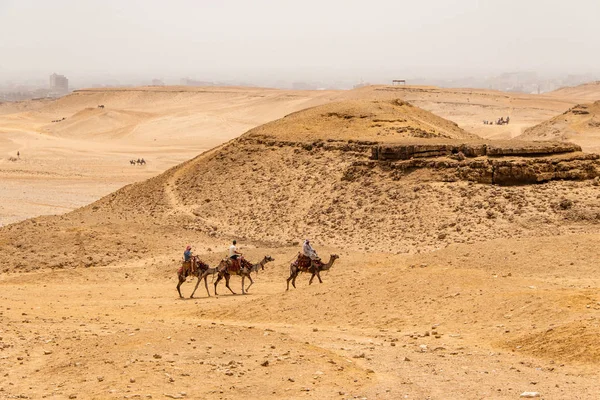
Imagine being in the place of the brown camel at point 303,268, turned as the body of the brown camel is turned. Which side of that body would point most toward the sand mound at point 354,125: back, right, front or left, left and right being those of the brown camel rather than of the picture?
left

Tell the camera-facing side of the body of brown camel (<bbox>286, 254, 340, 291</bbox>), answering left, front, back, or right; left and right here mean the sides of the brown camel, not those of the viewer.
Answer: right

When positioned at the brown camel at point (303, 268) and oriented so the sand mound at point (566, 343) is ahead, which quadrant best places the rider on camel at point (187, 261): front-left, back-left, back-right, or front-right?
back-right

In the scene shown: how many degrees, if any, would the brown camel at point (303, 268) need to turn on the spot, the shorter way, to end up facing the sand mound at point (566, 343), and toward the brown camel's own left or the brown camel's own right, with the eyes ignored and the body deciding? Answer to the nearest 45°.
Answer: approximately 45° to the brown camel's own right

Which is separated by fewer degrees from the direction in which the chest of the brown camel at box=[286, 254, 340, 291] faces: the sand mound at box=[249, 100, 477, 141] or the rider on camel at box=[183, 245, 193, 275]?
the sand mound

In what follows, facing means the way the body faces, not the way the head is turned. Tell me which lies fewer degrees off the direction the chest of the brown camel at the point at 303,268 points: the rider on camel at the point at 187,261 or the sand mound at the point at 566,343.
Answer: the sand mound

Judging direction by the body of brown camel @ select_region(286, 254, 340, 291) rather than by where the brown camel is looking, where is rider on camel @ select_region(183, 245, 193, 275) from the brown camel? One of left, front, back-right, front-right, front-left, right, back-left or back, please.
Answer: back
